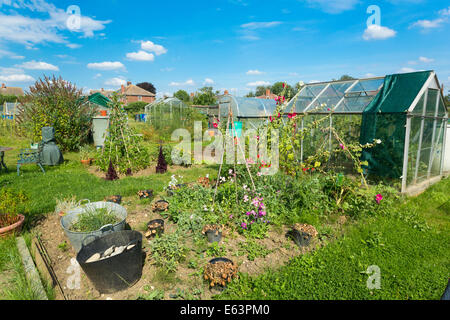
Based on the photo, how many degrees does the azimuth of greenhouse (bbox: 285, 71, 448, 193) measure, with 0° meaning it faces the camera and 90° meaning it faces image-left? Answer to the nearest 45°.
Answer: approximately 315°

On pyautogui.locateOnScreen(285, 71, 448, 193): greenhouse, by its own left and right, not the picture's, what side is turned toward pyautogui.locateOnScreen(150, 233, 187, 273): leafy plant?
right

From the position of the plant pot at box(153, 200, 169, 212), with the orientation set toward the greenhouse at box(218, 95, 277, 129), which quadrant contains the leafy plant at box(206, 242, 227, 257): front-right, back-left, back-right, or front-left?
back-right

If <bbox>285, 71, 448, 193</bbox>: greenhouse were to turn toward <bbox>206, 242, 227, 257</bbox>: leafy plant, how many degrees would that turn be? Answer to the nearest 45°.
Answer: approximately 90° to its right
